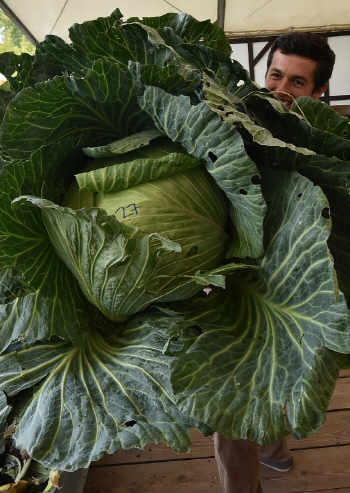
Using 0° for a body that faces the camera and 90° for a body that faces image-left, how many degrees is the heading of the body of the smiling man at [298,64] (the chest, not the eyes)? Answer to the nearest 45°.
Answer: approximately 45°
